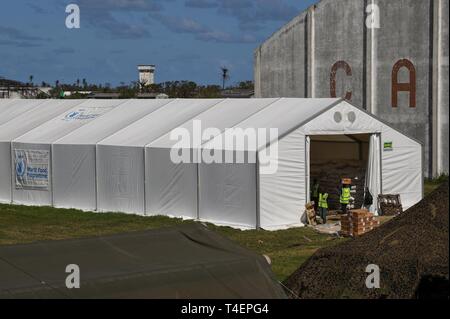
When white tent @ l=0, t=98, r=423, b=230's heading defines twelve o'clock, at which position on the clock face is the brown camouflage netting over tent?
The brown camouflage netting over tent is roughly at 1 o'clock from the white tent.

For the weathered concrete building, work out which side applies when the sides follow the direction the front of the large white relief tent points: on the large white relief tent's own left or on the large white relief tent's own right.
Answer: on the large white relief tent's own left

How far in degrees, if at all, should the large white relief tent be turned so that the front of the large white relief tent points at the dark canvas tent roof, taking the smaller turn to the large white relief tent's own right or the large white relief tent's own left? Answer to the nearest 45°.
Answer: approximately 45° to the large white relief tent's own right

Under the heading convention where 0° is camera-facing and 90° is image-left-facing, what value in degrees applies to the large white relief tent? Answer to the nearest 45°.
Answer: approximately 315°

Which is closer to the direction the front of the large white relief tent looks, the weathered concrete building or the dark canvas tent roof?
the dark canvas tent roof
